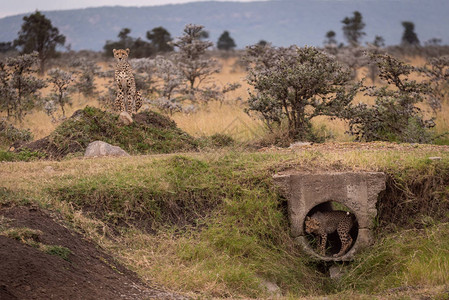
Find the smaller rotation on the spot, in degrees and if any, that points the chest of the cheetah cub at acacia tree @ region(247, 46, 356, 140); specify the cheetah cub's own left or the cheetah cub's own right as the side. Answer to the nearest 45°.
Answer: approximately 90° to the cheetah cub's own right

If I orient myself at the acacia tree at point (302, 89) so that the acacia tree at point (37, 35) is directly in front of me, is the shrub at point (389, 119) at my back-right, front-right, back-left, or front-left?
back-right

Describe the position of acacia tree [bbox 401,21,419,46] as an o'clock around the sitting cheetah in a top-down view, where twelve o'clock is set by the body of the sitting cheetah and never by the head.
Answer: The acacia tree is roughly at 7 o'clock from the sitting cheetah.

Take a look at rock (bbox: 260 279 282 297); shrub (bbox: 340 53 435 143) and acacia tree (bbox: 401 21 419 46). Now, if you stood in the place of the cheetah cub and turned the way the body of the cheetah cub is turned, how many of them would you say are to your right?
2

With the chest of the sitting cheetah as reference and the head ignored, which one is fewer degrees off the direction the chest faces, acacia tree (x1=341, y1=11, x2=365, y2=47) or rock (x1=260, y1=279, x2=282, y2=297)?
the rock

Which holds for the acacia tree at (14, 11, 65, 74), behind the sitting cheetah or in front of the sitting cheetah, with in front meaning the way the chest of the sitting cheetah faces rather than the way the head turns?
behind

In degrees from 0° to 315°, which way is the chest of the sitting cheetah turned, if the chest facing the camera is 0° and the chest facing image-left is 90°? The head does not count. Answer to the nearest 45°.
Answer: approximately 0°

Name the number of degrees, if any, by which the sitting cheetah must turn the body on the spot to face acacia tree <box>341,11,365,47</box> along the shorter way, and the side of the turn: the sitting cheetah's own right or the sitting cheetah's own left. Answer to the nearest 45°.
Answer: approximately 135° to the sitting cheetah's own left

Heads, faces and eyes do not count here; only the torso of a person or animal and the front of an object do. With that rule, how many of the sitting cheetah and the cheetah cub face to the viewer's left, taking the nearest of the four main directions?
1

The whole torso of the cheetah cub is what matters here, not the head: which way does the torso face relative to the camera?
to the viewer's left

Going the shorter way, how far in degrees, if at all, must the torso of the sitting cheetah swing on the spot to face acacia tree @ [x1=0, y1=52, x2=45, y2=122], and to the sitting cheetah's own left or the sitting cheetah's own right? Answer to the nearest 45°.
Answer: approximately 135° to the sitting cheetah's own right

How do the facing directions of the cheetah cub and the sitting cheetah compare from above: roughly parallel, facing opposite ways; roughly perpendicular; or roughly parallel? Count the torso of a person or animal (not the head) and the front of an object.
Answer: roughly perpendicular
